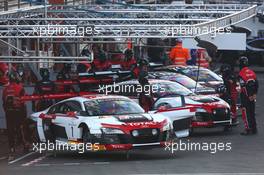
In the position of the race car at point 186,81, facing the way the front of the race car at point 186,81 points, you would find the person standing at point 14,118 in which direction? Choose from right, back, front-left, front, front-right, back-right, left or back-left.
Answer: right

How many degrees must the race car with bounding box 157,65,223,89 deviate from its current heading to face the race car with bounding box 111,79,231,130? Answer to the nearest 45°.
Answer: approximately 45° to its right

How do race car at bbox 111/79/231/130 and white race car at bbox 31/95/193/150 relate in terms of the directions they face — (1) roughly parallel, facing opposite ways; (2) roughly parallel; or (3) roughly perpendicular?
roughly parallel

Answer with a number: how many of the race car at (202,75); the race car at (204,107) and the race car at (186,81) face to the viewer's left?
0

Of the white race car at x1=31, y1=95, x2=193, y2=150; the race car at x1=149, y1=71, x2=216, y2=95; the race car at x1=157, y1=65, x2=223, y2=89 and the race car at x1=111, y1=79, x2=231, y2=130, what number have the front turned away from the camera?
0

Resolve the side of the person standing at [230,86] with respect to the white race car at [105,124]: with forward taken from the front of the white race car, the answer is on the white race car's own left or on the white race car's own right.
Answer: on the white race car's own left

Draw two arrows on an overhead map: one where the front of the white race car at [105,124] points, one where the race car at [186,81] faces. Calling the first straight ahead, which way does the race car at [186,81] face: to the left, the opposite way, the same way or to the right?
the same way

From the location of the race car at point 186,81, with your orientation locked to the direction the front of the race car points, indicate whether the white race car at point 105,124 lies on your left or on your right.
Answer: on your right

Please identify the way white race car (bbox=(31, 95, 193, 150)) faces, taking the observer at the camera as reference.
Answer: facing the viewer and to the right of the viewer

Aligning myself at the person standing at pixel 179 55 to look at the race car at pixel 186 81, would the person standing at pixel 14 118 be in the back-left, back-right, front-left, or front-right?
front-right

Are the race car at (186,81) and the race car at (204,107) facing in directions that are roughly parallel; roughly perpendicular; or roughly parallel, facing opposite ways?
roughly parallel
